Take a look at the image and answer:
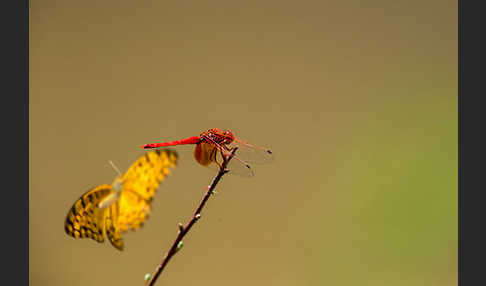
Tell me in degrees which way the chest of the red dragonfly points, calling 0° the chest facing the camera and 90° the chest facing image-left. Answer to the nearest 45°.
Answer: approximately 270°
